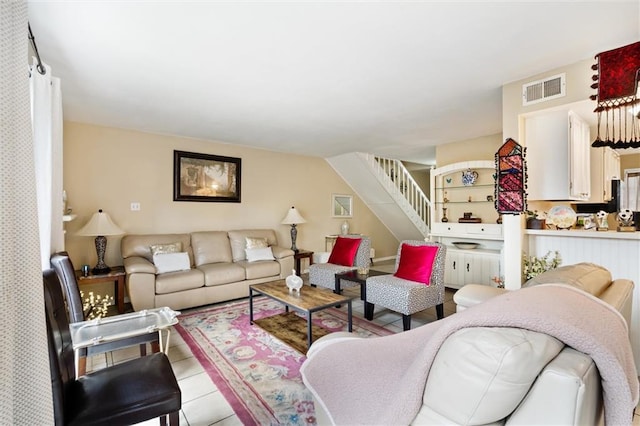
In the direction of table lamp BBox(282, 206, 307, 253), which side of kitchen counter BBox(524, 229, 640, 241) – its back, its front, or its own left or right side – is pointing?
right

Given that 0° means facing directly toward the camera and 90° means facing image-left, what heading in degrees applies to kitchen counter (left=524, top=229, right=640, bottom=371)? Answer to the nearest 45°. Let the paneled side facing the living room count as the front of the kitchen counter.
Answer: approximately 0°

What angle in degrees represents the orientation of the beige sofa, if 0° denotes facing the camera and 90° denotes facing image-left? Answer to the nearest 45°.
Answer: approximately 315°

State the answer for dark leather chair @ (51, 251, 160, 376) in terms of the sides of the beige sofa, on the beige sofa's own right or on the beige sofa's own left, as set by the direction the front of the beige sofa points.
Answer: on the beige sofa's own right

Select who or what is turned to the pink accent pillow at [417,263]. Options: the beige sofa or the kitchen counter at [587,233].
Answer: the beige sofa
